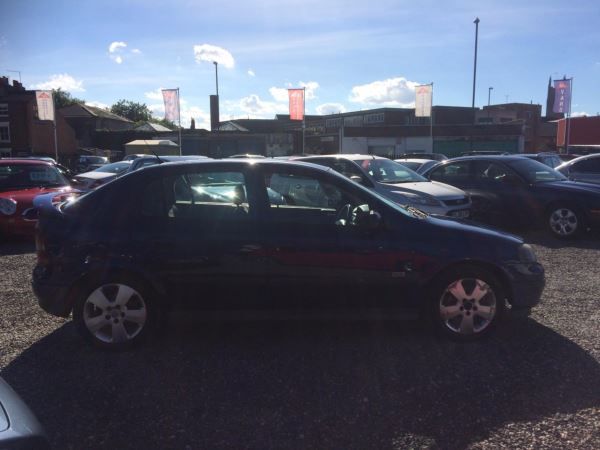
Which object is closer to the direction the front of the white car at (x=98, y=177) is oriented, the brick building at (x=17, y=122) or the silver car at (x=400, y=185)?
the silver car

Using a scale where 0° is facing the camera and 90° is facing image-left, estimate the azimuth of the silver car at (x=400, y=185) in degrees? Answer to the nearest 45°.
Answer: approximately 315°

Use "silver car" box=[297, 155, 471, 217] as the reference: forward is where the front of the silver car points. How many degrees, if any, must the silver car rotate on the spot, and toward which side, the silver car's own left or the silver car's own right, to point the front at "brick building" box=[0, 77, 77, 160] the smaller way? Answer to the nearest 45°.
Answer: approximately 180°

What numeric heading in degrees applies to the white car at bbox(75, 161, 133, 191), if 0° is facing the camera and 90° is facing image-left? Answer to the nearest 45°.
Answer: approximately 45°

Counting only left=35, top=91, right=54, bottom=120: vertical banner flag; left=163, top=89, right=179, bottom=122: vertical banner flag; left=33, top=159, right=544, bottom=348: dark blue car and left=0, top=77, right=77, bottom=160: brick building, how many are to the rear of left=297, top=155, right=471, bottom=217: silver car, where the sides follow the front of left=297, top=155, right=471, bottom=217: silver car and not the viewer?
3

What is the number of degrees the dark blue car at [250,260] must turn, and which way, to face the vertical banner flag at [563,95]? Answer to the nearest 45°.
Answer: approximately 45° to its left

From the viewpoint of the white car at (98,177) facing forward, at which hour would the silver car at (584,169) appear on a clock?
The silver car is roughly at 8 o'clock from the white car.

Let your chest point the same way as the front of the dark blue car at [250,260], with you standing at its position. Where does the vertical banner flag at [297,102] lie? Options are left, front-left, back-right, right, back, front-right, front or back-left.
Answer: left

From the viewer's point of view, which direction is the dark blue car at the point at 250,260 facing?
to the viewer's right

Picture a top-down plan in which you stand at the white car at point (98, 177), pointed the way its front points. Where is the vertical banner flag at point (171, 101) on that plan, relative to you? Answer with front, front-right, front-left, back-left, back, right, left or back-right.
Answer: back-right

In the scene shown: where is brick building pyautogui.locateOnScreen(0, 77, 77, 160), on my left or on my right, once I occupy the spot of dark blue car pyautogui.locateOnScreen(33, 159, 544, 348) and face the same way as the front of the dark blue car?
on my left
